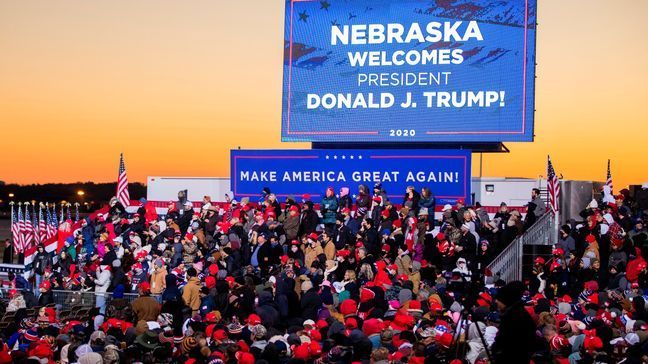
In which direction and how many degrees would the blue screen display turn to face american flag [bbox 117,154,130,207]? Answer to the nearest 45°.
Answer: approximately 90° to its right

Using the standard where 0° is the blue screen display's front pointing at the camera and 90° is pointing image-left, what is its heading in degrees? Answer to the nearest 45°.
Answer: approximately 0°

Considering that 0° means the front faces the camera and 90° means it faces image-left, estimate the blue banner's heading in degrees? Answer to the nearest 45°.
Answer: approximately 0°

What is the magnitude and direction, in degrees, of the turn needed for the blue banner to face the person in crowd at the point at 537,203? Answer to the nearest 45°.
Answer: approximately 45° to its left
